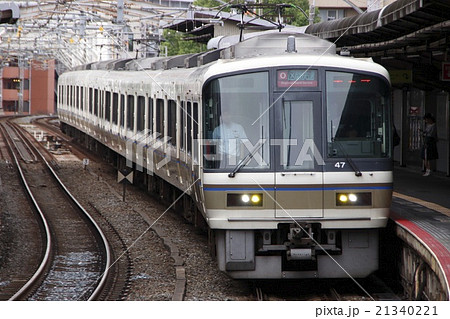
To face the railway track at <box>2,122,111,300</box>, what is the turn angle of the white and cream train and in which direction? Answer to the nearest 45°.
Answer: approximately 135° to its right
